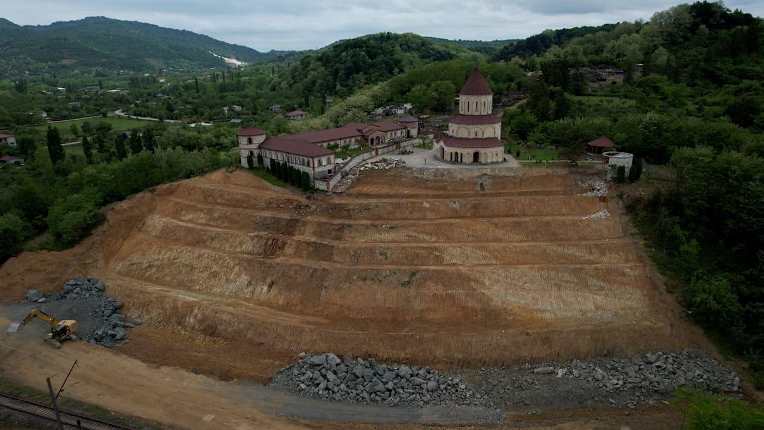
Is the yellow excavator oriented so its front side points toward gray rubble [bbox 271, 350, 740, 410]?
no

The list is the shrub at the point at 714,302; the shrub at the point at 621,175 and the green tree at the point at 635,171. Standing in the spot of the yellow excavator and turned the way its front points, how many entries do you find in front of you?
0

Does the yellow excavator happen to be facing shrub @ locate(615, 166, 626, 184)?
no

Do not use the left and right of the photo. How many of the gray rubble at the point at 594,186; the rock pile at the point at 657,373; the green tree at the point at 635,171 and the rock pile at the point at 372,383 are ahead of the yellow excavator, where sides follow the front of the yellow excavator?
0

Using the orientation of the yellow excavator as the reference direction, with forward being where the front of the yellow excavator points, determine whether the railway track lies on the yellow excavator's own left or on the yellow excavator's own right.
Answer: on the yellow excavator's own left

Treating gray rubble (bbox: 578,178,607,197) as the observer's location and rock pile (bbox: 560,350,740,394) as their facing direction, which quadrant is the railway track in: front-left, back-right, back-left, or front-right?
front-right

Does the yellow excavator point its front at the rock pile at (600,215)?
no

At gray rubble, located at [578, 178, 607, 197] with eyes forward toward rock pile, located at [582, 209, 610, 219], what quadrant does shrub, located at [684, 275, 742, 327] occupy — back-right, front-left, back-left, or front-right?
front-left

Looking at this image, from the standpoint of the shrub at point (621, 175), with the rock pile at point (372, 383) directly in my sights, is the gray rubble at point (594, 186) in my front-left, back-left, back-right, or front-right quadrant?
front-right

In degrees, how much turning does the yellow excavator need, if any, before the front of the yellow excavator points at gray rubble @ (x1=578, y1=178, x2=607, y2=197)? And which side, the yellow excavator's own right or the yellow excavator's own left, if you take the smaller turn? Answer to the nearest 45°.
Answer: approximately 180°

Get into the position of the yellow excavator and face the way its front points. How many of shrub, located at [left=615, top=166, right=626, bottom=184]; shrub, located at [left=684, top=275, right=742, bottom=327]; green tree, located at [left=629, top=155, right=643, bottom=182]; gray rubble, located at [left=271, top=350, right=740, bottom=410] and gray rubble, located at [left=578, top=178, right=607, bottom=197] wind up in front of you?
0

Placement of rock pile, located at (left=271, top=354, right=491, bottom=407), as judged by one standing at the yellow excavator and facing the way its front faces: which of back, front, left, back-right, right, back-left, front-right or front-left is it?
back-left

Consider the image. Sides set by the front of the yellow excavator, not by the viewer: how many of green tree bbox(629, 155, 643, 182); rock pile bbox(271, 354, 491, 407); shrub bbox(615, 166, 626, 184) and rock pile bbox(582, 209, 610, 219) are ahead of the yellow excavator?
0

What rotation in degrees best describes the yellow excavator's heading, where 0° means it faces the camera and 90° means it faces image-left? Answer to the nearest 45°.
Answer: approximately 90°

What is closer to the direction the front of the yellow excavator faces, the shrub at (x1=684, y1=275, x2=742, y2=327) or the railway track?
the railway track

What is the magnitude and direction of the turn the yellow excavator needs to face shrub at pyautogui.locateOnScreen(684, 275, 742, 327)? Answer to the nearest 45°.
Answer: approximately 135° to its left
